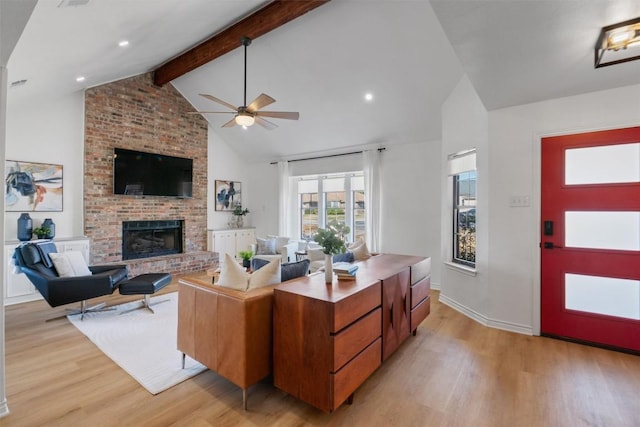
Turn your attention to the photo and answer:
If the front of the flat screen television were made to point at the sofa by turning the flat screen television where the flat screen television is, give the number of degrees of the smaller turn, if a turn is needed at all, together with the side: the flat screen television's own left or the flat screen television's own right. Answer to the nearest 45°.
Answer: approximately 45° to the flat screen television's own right

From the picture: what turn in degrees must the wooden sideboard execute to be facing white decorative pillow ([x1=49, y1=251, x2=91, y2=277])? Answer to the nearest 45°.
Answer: approximately 135° to its right

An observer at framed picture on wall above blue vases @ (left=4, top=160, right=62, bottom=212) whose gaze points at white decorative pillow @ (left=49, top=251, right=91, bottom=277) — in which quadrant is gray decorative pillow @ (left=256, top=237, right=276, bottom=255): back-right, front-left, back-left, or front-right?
front-left

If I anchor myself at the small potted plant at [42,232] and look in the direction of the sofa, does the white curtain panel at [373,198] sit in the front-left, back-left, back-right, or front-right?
front-left

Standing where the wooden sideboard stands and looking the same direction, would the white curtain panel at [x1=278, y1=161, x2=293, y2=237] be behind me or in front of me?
behind

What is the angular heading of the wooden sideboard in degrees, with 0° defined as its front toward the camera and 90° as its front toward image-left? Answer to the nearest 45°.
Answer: approximately 315°

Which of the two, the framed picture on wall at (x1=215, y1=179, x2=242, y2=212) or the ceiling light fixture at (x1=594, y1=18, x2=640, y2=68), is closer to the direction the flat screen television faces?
the ceiling light fixture

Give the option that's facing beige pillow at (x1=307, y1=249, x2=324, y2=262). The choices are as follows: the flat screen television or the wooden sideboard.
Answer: the flat screen television

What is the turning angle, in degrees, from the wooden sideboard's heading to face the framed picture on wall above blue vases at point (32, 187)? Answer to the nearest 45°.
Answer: approximately 135° to its right

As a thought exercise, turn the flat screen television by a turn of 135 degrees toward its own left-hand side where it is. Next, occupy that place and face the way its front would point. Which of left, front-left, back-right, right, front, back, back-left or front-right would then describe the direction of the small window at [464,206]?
back-right

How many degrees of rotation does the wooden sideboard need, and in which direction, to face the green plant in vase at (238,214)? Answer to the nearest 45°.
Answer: approximately 180°

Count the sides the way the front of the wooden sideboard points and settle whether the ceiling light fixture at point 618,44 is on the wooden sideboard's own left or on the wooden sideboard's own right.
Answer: on the wooden sideboard's own left

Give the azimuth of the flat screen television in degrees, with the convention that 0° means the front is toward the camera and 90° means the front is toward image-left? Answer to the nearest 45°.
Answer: approximately 315°

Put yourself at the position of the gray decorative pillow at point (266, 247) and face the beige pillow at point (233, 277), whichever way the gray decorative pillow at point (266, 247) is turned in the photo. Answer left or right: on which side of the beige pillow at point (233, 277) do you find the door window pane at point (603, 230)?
left

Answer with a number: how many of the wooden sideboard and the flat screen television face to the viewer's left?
0
